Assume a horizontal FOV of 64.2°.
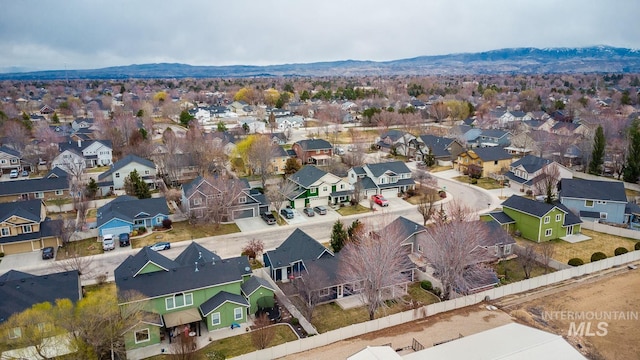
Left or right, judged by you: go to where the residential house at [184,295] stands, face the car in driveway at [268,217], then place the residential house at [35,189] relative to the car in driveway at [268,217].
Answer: left

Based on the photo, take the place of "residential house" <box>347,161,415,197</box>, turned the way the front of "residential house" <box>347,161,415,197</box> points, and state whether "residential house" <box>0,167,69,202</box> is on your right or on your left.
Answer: on your right

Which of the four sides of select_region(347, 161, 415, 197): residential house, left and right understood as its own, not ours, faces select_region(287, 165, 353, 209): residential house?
right

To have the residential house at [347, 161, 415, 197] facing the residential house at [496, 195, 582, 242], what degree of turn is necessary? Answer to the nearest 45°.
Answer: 0° — it already faces it

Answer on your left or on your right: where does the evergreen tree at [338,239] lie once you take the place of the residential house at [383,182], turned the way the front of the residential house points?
on your right
